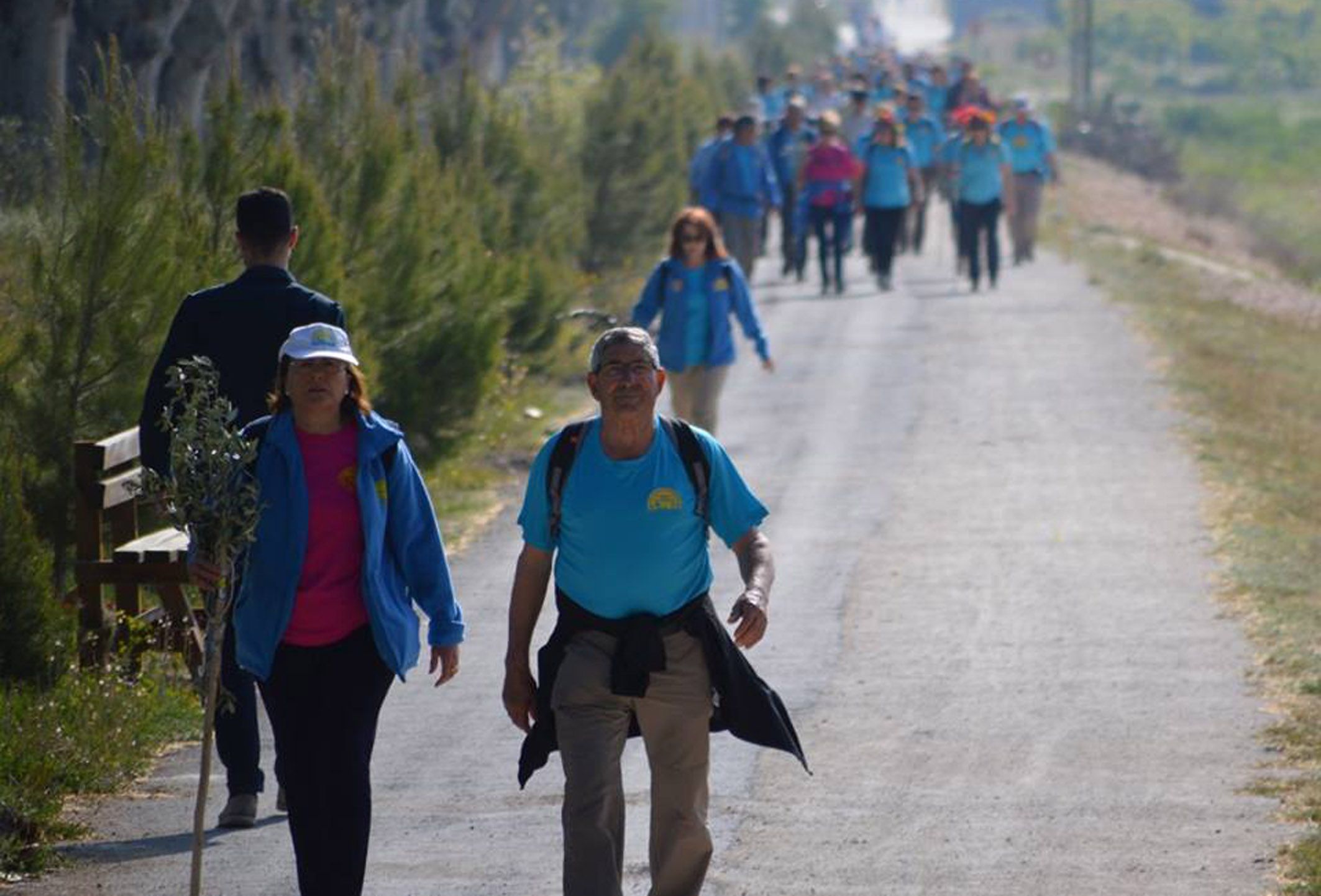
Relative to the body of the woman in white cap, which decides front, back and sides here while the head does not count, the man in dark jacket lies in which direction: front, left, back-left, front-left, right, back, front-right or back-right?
back

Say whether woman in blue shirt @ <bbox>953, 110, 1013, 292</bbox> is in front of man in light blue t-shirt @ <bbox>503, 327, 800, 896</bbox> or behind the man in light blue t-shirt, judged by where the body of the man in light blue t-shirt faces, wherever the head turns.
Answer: behind

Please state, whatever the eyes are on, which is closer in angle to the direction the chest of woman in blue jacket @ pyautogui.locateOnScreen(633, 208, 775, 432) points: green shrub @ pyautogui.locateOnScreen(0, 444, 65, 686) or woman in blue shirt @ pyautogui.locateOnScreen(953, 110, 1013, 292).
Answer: the green shrub

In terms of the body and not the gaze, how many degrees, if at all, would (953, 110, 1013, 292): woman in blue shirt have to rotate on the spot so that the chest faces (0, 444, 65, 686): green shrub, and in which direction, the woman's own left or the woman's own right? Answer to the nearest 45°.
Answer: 0° — they already face it

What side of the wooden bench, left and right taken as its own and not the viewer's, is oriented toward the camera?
right

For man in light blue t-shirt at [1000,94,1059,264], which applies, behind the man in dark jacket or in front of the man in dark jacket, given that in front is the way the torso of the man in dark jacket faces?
in front

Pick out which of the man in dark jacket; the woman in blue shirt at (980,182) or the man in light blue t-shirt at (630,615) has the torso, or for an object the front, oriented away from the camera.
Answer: the man in dark jacket
